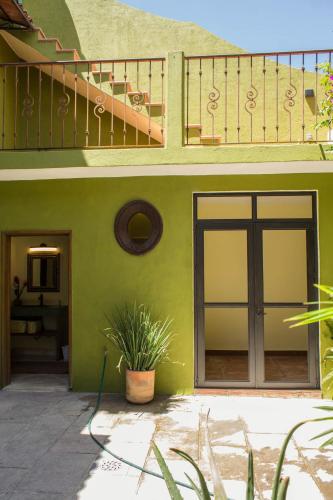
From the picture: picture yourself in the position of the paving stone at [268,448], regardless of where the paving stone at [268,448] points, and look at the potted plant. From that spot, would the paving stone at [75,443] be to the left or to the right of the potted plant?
left

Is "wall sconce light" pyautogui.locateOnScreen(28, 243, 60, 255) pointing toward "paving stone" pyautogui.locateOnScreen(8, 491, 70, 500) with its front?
yes

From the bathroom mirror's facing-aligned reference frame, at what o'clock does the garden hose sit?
The garden hose is roughly at 12 o'clock from the bathroom mirror.

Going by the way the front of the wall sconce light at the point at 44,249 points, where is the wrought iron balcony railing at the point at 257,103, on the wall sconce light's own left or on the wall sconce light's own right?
on the wall sconce light's own left

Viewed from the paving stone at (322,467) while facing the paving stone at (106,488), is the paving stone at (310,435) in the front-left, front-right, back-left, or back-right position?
back-right

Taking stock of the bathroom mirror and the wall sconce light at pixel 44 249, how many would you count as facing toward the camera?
2

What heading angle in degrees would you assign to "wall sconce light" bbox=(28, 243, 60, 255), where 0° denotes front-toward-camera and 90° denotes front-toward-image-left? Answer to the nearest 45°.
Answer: approximately 0°

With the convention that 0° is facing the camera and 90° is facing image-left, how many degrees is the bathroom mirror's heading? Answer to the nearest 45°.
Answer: approximately 0°
